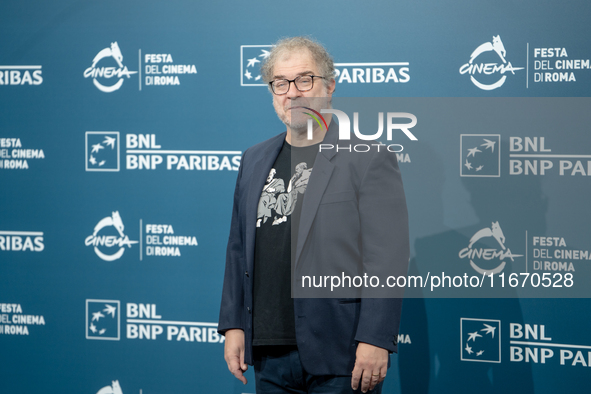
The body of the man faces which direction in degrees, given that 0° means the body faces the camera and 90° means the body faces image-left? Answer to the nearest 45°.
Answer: approximately 45°
